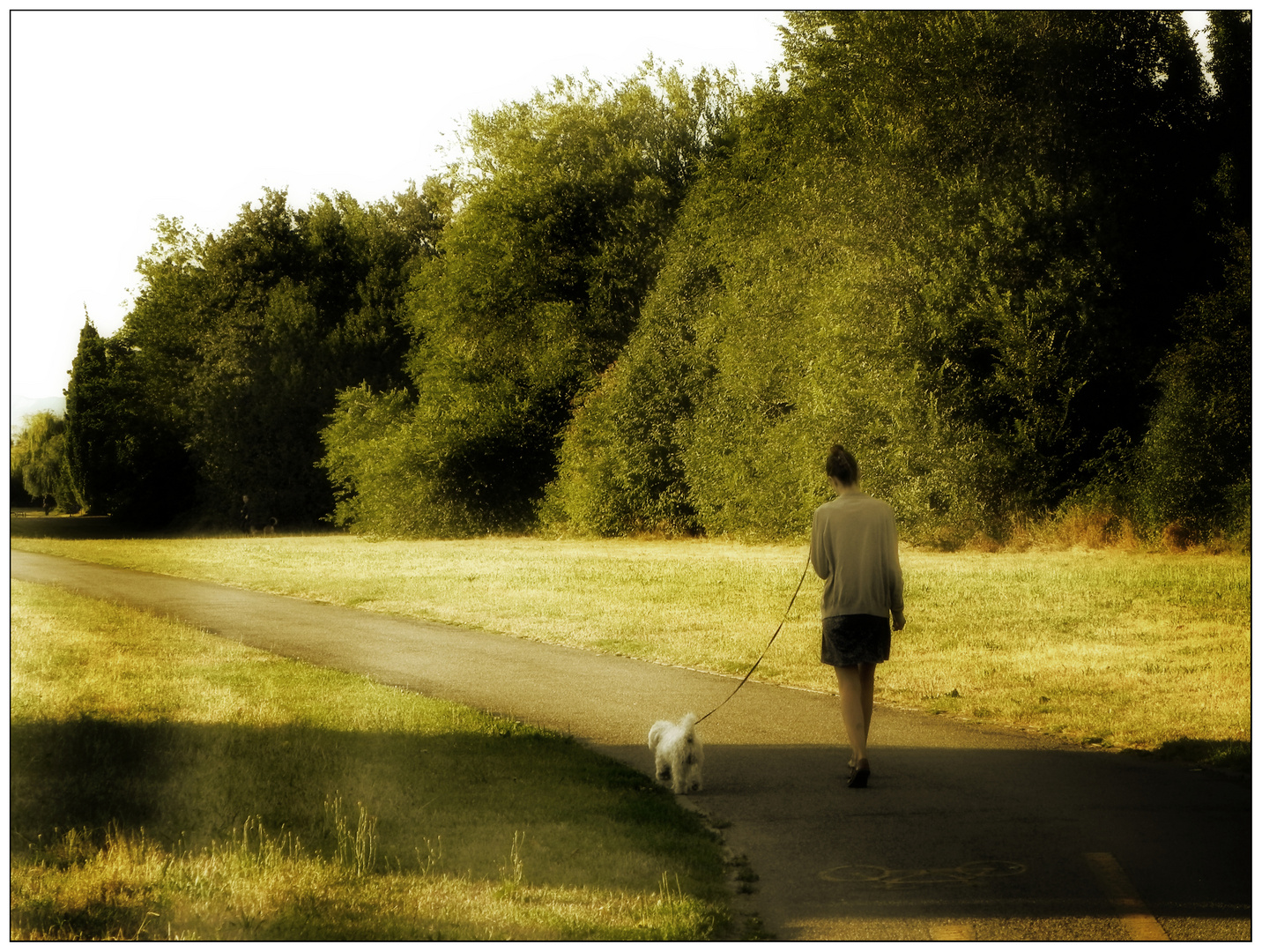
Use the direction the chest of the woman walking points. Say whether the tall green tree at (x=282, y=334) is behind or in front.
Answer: in front

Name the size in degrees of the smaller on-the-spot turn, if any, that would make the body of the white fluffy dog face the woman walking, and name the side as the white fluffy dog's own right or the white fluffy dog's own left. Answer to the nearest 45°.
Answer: approximately 135° to the white fluffy dog's own right

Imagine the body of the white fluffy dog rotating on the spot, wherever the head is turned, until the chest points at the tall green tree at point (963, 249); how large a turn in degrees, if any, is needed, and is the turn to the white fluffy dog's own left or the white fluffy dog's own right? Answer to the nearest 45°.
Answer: approximately 45° to the white fluffy dog's own right

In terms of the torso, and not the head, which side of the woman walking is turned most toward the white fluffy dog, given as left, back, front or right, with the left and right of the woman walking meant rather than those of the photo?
left

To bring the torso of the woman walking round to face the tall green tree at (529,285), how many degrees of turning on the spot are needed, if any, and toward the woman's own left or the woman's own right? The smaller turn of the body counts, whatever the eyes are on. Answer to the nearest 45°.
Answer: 0° — they already face it

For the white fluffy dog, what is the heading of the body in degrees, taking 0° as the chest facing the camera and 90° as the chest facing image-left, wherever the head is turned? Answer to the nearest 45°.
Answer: approximately 135°

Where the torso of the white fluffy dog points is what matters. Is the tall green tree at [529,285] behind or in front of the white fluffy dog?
in front

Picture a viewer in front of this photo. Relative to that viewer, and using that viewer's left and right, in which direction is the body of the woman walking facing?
facing away from the viewer

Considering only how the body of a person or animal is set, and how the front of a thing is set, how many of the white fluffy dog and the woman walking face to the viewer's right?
0
